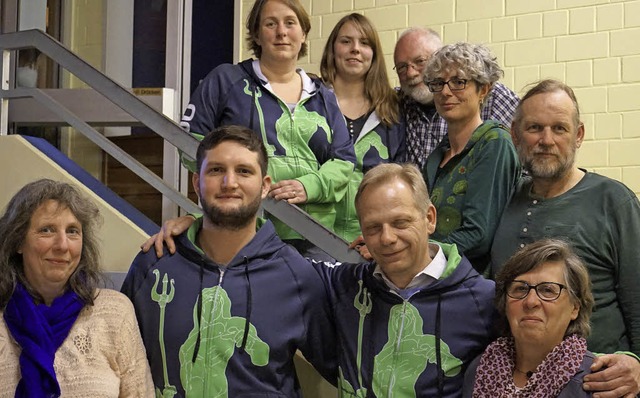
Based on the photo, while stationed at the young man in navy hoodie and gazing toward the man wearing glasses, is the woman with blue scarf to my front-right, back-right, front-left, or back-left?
back-left

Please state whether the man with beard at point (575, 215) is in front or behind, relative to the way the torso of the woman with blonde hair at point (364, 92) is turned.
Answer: in front

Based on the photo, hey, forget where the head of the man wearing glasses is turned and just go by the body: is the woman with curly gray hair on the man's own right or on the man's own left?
on the man's own left

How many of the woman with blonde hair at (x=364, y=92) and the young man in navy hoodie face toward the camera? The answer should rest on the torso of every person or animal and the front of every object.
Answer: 2

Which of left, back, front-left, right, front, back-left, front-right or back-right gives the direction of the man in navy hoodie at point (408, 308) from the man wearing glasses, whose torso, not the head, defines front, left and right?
front-left
